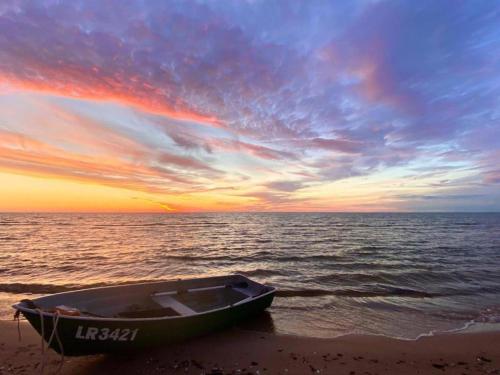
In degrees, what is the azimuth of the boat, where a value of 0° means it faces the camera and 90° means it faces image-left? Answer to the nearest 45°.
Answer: approximately 45°
